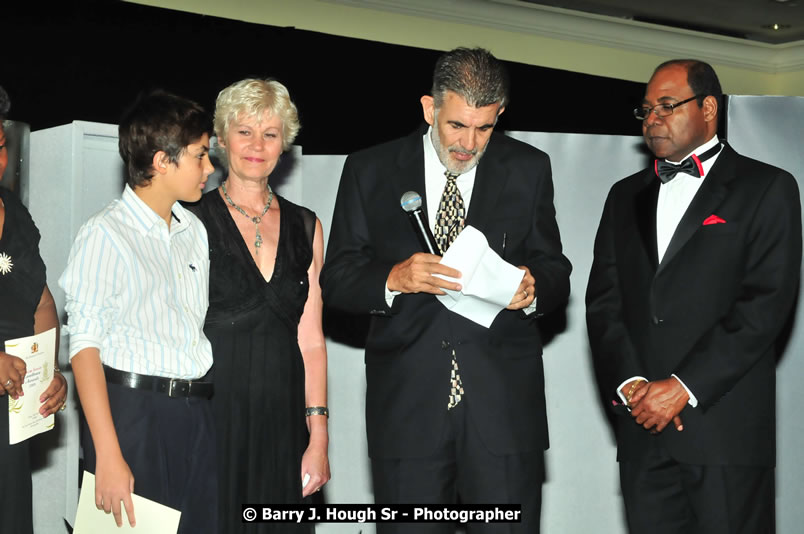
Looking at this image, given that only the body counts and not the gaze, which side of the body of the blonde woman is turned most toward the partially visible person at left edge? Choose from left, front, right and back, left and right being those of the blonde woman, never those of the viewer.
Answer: right

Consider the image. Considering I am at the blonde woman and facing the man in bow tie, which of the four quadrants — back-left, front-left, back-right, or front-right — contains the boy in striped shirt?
back-right

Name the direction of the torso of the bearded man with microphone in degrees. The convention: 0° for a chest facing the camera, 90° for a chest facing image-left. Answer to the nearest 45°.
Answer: approximately 0°

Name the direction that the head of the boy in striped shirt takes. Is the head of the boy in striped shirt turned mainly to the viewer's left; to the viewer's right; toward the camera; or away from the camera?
to the viewer's right

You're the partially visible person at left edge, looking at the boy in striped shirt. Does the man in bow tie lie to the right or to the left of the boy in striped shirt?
left

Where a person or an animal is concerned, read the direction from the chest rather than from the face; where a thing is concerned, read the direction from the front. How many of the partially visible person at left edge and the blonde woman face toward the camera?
2

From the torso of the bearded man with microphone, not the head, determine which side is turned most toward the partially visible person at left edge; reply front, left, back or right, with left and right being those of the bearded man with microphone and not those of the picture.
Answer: right

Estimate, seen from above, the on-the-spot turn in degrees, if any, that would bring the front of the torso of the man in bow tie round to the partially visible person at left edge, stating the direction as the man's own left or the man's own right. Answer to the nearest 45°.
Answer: approximately 45° to the man's own right

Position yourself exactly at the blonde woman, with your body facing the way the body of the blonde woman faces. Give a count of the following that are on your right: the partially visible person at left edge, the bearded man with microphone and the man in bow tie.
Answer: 1

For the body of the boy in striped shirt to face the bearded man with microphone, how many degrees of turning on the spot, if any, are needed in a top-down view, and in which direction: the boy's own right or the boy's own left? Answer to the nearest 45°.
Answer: approximately 45° to the boy's own left

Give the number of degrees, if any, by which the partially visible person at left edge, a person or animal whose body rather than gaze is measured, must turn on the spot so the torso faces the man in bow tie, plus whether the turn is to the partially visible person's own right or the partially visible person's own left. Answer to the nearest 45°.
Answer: approximately 90° to the partially visible person's own left
